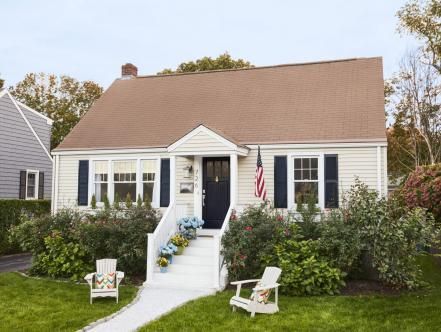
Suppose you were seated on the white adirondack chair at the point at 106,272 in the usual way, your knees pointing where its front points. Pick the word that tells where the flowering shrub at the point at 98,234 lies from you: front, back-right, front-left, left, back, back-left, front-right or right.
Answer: back

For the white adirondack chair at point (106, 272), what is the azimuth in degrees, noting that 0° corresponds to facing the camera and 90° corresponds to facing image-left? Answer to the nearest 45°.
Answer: approximately 0°

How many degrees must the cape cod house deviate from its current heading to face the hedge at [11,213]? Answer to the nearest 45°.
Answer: approximately 90° to its right

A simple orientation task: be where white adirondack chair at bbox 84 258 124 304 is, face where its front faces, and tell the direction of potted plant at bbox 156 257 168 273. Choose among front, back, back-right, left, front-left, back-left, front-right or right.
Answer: back-left

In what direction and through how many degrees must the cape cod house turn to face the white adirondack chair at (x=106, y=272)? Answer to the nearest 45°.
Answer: approximately 45° to its right

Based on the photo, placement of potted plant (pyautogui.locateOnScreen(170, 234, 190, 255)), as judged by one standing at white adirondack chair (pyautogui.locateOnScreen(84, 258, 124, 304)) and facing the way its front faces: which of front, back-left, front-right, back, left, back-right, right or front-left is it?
back-left

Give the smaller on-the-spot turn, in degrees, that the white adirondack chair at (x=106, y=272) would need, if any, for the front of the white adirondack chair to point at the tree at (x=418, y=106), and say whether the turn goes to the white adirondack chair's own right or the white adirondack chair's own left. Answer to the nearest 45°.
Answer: approximately 135° to the white adirondack chair's own left

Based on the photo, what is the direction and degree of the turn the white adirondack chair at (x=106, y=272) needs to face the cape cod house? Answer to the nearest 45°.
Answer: approximately 135° to its left

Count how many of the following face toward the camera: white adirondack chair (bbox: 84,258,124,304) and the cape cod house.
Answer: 2

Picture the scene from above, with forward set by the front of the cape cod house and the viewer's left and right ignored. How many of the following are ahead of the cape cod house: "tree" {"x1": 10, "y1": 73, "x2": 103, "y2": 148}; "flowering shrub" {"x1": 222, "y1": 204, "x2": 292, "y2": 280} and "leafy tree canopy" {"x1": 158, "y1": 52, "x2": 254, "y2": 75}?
1

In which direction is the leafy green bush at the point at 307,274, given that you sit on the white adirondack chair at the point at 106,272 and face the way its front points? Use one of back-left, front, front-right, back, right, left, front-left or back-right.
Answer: left

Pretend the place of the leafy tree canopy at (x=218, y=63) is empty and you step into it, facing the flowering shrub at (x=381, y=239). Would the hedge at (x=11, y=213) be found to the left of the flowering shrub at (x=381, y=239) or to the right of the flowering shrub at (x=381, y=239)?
right
